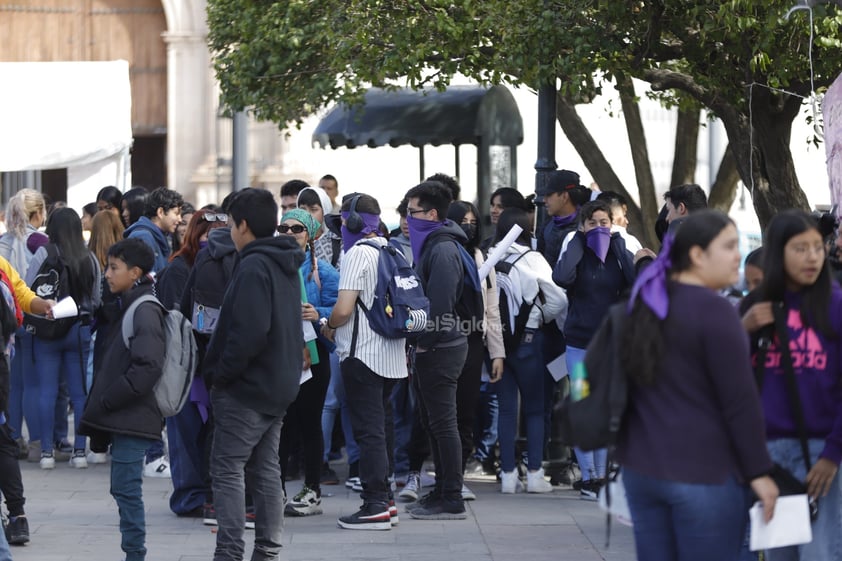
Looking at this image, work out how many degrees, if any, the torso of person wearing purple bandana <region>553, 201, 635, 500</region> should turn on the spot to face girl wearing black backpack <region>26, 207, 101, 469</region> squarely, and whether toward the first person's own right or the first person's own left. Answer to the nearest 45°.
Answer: approximately 90° to the first person's own right

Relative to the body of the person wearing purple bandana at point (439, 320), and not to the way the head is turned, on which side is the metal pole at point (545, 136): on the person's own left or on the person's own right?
on the person's own right

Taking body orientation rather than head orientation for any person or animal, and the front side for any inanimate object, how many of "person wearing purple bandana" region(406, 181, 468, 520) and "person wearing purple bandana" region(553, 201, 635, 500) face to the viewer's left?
1

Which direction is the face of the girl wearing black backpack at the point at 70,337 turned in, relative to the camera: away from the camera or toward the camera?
away from the camera

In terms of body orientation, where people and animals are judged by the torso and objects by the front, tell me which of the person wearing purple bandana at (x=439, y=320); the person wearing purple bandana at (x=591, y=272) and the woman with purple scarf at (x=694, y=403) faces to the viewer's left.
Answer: the person wearing purple bandana at (x=439, y=320)

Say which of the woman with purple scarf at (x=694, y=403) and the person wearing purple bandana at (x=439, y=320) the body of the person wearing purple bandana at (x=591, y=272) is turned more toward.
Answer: the woman with purple scarf

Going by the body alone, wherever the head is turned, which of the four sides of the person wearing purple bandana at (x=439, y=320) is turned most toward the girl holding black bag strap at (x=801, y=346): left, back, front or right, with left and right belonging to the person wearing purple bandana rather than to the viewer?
left

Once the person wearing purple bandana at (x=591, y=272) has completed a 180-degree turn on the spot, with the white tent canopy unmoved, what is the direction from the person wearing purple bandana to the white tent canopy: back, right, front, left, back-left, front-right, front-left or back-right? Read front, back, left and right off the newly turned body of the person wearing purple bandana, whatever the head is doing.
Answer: front-left

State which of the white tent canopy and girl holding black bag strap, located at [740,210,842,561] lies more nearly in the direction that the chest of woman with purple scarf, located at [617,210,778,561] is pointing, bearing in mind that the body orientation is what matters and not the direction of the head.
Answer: the girl holding black bag strap

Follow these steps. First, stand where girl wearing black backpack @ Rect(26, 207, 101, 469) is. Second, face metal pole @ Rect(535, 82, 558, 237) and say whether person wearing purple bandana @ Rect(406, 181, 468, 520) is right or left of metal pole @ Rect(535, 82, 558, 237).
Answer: right

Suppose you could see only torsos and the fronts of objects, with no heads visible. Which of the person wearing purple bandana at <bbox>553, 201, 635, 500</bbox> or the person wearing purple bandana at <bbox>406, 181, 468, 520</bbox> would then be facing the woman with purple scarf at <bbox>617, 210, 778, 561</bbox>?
the person wearing purple bandana at <bbox>553, 201, 635, 500</bbox>
